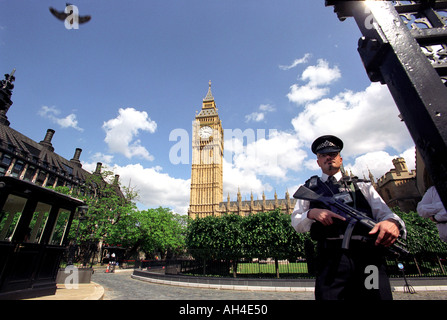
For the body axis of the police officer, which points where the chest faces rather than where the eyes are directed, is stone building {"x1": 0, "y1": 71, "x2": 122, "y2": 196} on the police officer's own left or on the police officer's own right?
on the police officer's own right

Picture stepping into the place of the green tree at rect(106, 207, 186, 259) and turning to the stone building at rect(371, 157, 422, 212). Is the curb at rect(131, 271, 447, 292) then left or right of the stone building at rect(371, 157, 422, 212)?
right

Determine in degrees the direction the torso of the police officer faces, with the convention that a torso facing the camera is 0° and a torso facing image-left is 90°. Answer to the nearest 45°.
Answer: approximately 0°

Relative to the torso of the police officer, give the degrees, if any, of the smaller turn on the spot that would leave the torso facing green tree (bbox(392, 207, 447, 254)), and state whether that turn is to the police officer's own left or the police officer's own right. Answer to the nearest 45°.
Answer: approximately 180°

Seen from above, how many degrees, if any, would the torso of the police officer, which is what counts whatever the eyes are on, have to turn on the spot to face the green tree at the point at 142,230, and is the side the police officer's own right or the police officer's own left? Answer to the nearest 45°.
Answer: approximately 135° to the police officer's own right

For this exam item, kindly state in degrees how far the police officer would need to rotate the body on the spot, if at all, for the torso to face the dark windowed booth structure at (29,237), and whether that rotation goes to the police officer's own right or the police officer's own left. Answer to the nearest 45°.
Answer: approximately 90° to the police officer's own right
